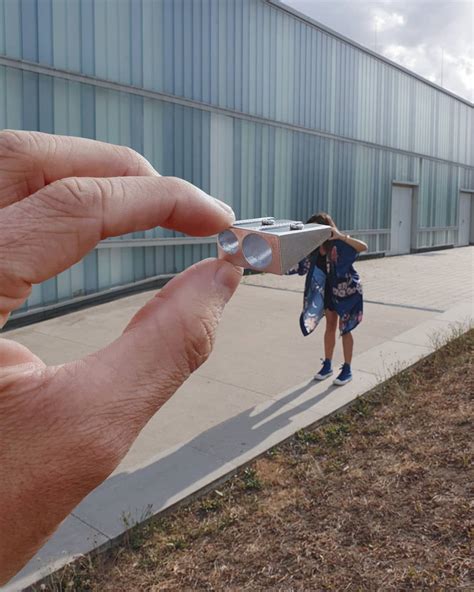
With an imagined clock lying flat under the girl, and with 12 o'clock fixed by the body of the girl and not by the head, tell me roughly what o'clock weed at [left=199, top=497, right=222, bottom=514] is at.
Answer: The weed is roughly at 11 o'clock from the girl.

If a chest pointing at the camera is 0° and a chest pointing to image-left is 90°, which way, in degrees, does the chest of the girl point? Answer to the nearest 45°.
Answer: approximately 45°

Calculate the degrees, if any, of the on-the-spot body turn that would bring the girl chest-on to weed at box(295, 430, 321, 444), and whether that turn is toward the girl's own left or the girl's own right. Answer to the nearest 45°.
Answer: approximately 45° to the girl's own left

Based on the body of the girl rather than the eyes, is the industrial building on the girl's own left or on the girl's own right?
on the girl's own right

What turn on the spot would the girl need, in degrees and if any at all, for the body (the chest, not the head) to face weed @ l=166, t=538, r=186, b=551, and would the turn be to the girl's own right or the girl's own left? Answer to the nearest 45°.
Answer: approximately 45° to the girl's own left

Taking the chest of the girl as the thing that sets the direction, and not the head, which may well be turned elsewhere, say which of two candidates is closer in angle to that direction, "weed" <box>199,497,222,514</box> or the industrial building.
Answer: the weed
